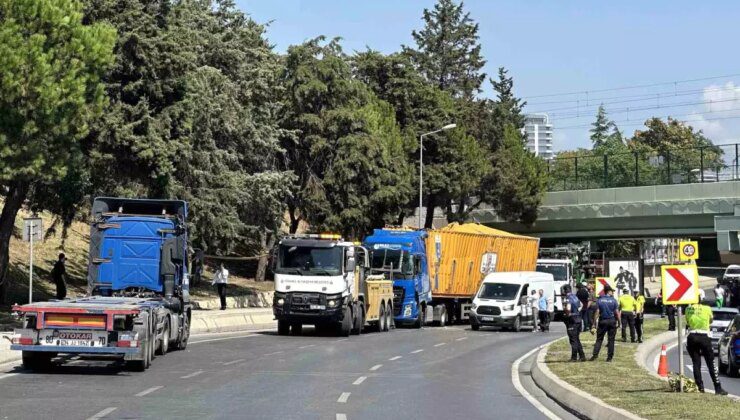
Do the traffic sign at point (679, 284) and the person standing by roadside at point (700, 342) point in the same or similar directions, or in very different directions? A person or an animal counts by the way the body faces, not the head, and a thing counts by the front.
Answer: very different directions

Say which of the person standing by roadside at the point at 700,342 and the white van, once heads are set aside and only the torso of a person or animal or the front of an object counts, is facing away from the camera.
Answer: the person standing by roadside

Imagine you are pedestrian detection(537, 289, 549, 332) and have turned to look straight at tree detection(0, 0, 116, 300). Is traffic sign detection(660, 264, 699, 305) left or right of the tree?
left

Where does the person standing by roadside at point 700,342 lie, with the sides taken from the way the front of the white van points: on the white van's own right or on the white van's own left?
on the white van's own left

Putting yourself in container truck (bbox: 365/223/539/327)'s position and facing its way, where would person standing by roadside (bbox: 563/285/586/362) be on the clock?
The person standing by roadside is roughly at 10 o'clock from the container truck.

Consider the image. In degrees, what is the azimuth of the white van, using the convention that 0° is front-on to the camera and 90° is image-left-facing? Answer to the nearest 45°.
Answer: approximately 45°
